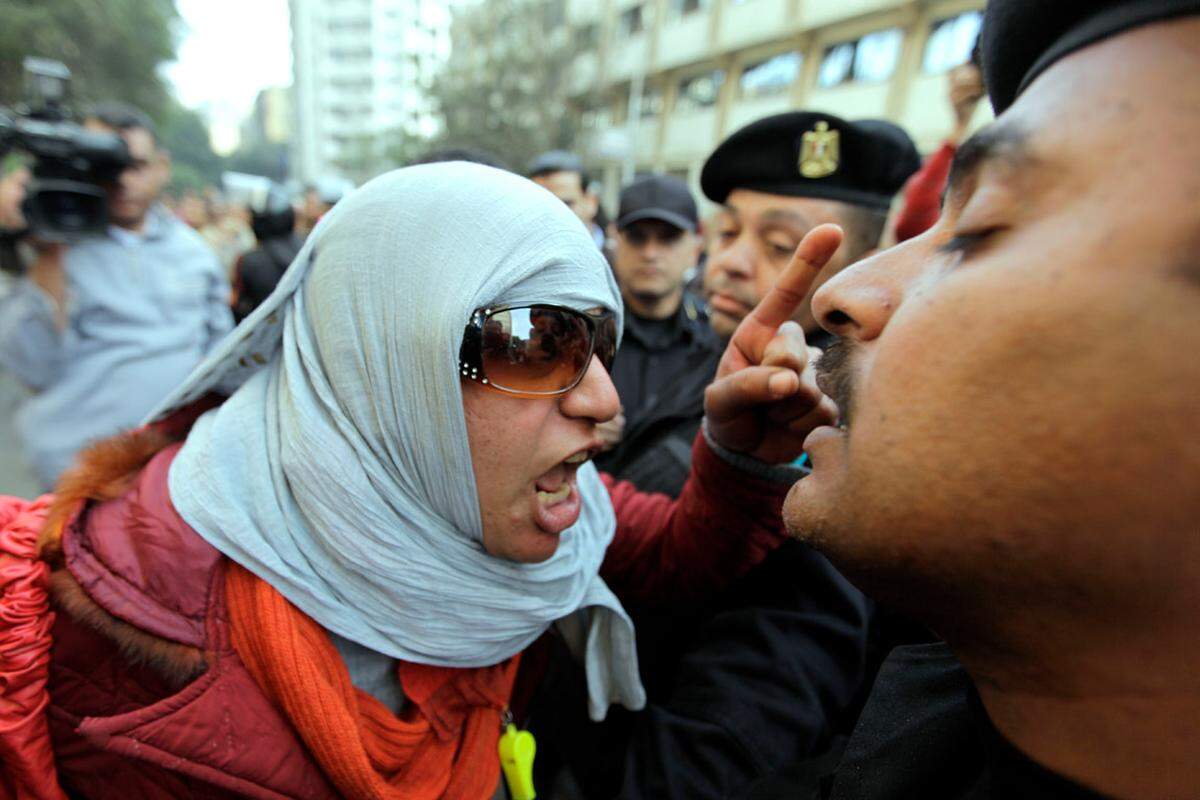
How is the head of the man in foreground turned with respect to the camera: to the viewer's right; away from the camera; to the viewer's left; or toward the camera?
to the viewer's left

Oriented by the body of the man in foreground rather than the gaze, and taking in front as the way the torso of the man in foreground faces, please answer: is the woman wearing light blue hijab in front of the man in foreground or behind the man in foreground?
in front

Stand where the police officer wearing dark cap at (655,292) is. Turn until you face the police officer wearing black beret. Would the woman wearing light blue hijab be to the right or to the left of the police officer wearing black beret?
right

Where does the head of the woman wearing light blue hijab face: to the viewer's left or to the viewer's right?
to the viewer's right

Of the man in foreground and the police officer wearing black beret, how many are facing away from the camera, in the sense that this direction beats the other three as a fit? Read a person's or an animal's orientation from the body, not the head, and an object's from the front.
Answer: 0

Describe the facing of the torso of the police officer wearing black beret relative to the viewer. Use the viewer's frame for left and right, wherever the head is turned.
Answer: facing the viewer and to the left of the viewer

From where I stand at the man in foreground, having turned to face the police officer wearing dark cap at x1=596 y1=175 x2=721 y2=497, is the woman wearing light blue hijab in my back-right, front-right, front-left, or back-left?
front-left

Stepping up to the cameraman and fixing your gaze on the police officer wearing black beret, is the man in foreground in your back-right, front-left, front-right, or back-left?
front-right

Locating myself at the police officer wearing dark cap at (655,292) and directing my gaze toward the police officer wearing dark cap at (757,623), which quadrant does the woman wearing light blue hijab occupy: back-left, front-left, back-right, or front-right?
front-right

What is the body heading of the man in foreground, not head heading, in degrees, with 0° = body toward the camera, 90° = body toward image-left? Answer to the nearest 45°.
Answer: approximately 90°

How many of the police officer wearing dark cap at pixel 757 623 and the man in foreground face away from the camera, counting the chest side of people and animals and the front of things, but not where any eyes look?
0

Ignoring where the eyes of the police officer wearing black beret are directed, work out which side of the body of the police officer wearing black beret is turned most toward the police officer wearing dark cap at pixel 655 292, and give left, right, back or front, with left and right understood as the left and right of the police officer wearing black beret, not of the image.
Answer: right
